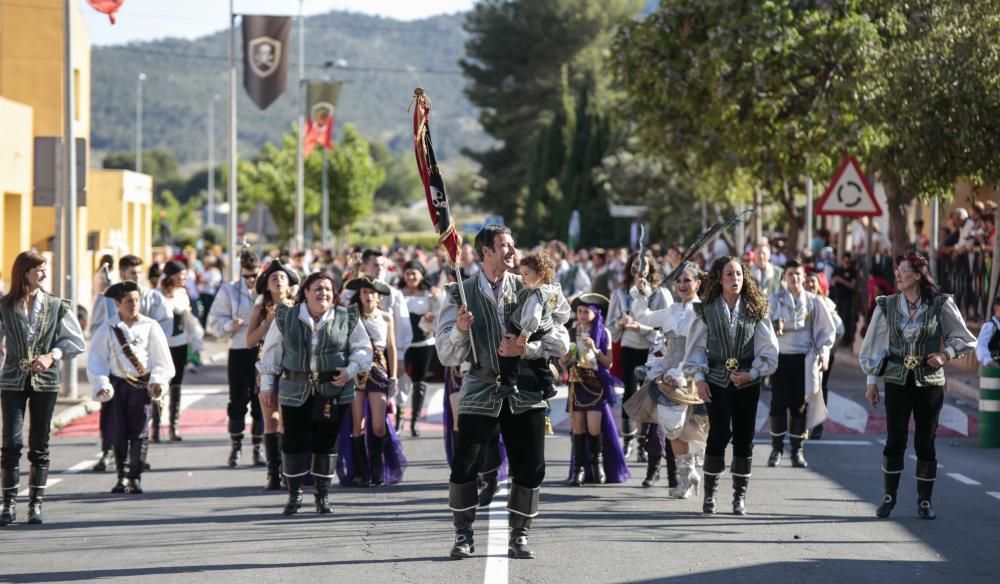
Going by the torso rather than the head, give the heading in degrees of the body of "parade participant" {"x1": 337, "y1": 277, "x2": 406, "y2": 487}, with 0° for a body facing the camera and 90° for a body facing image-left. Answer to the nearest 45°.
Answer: approximately 0°

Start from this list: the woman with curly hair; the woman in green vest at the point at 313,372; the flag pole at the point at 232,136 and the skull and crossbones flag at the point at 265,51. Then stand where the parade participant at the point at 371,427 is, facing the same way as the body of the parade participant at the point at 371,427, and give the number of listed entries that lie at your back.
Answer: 2

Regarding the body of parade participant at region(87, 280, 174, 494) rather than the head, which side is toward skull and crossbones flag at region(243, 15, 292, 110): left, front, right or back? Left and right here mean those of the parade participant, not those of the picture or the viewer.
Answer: back

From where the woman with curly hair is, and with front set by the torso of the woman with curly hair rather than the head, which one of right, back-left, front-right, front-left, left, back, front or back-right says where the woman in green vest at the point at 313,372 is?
right

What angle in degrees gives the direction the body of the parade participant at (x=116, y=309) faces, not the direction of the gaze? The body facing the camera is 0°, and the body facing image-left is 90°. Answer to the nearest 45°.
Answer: approximately 0°

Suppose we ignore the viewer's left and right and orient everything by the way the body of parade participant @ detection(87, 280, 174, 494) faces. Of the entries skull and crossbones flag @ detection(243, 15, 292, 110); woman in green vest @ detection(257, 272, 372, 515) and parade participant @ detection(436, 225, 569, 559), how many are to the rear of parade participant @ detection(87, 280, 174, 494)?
1

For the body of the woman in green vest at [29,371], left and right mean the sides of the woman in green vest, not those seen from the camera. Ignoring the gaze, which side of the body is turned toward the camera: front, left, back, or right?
front

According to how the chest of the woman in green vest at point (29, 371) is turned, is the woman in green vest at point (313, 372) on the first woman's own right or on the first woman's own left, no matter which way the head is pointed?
on the first woman's own left

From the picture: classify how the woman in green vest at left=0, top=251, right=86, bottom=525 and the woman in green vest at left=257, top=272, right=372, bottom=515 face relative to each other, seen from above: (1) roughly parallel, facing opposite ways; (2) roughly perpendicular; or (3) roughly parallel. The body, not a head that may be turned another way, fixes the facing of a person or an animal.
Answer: roughly parallel

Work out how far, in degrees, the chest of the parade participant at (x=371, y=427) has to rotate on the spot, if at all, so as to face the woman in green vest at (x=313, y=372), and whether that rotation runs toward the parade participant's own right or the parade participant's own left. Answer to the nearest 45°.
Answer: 0° — they already face them

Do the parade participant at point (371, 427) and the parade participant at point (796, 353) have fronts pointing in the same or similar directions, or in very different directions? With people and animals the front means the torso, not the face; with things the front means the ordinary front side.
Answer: same or similar directions

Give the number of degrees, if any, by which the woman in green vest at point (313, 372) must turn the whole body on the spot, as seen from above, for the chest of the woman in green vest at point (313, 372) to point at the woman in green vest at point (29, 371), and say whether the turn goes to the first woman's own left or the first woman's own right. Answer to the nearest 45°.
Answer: approximately 90° to the first woman's own right

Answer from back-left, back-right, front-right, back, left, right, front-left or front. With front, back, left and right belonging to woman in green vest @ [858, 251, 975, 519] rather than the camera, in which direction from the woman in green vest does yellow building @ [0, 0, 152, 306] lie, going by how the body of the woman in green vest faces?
back-right

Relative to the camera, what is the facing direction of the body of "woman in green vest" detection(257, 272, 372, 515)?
toward the camera

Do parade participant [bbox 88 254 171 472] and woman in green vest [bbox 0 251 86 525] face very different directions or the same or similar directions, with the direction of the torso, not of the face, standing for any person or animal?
same or similar directions

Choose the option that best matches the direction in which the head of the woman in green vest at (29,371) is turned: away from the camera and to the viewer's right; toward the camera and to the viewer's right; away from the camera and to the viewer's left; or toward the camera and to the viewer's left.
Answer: toward the camera and to the viewer's right
